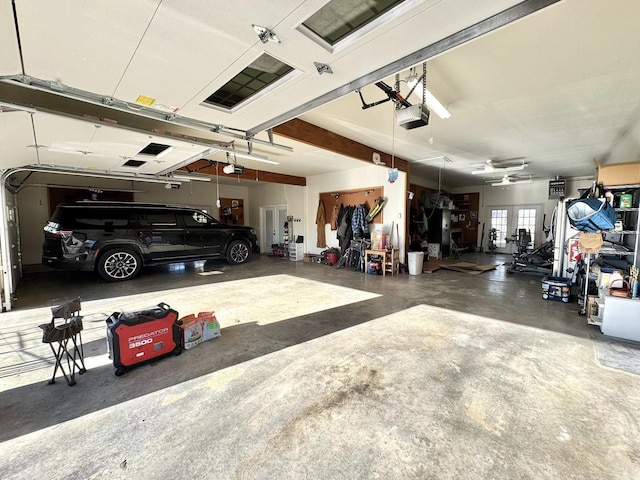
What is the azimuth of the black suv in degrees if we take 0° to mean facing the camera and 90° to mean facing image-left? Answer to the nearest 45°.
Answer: approximately 225°

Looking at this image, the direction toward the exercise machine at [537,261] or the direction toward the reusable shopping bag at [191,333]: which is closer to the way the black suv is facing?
the exercise machine

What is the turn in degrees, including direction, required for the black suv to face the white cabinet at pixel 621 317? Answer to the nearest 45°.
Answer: approximately 90° to its right

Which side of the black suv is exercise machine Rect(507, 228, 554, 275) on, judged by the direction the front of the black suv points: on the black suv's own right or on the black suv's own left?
on the black suv's own right

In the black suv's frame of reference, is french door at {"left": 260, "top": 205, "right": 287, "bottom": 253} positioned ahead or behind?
ahead

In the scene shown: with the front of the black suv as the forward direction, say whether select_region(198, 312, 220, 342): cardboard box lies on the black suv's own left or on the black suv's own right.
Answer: on the black suv's own right

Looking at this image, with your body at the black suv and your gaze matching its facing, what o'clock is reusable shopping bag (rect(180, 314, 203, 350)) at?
The reusable shopping bag is roughly at 4 o'clock from the black suv.

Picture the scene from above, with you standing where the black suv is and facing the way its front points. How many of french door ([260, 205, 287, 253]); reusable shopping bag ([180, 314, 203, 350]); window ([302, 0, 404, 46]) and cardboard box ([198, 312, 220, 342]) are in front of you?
1

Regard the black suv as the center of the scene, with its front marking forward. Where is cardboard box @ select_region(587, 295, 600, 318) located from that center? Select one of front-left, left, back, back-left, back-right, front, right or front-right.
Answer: right

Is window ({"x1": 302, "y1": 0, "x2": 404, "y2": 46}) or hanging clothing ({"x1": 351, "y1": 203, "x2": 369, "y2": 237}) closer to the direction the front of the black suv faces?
the hanging clothing

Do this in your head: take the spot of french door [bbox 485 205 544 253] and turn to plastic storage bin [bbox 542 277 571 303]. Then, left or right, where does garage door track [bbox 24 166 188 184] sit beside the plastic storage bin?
right

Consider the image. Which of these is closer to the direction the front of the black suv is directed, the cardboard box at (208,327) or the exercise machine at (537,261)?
the exercise machine

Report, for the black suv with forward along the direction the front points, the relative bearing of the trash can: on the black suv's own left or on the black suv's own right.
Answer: on the black suv's own right
